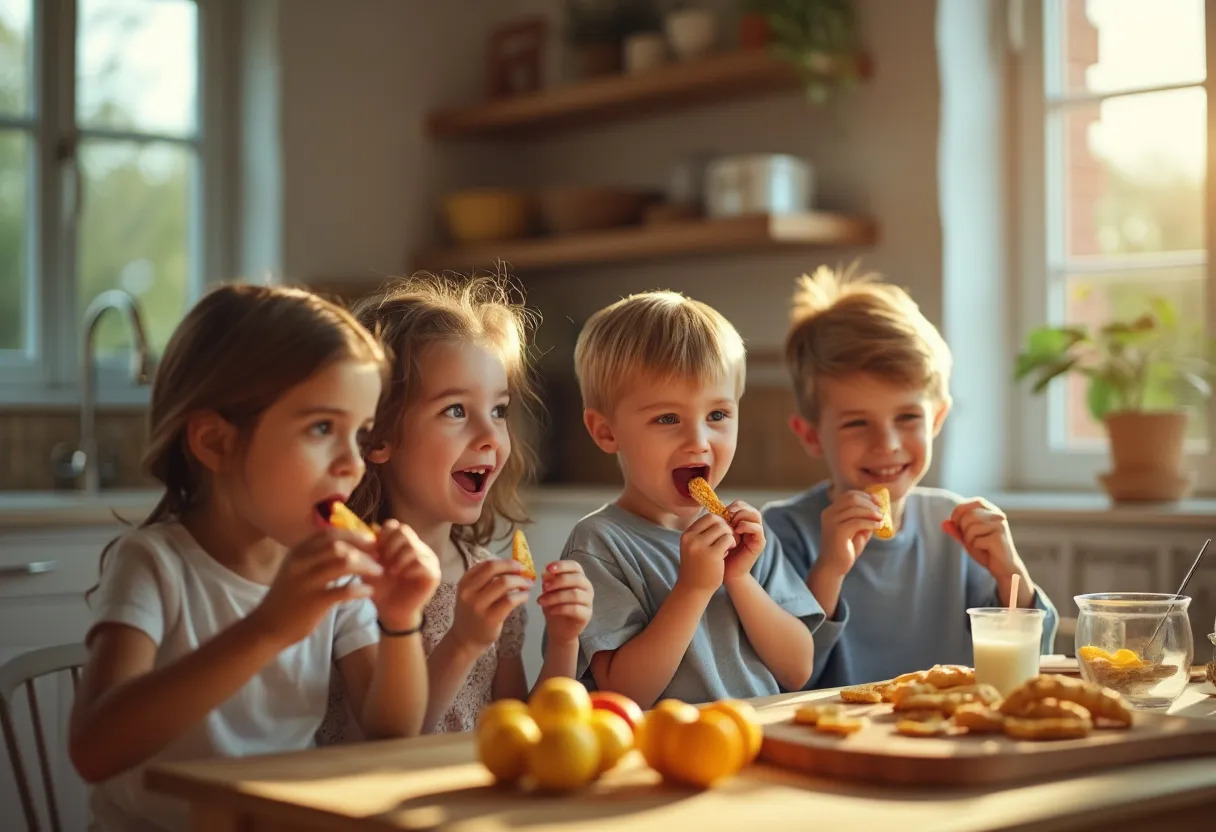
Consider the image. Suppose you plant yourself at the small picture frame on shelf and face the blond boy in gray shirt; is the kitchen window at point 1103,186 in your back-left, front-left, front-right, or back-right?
front-left

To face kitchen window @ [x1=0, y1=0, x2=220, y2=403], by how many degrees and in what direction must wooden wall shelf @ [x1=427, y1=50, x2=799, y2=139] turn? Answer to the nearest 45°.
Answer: approximately 45° to its right

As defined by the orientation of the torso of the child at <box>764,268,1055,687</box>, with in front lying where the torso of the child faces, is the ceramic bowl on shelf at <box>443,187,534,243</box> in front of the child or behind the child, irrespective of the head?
behind

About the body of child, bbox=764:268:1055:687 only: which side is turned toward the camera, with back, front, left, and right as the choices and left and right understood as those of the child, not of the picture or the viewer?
front

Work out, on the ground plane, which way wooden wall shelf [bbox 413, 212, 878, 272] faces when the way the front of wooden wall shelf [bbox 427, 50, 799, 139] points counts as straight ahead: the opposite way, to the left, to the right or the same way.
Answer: the same way

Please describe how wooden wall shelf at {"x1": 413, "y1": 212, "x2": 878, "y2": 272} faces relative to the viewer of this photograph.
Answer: facing the viewer and to the left of the viewer

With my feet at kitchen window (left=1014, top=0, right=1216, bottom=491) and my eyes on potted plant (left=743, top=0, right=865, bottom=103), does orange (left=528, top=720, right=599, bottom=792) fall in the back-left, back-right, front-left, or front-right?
front-left

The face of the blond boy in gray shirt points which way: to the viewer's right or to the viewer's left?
to the viewer's right

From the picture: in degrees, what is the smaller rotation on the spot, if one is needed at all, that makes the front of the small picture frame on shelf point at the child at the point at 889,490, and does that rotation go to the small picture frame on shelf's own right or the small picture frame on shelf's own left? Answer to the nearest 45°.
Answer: approximately 45° to the small picture frame on shelf's own left

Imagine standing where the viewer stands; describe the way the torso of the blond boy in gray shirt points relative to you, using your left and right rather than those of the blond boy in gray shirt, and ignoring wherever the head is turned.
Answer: facing the viewer and to the right of the viewer

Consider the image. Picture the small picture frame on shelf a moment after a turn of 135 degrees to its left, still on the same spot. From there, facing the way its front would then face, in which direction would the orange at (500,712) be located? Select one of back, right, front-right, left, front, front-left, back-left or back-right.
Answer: right

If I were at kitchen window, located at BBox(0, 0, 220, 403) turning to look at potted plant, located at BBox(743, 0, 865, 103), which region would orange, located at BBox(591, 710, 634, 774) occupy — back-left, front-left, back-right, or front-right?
front-right

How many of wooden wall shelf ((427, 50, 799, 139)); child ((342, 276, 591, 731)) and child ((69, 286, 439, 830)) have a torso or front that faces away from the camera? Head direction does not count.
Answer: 0

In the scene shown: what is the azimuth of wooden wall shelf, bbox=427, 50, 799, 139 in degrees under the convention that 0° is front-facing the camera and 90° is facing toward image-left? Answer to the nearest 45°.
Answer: approximately 45°

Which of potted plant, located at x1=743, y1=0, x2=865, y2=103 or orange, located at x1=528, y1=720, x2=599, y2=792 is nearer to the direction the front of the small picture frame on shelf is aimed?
the orange
